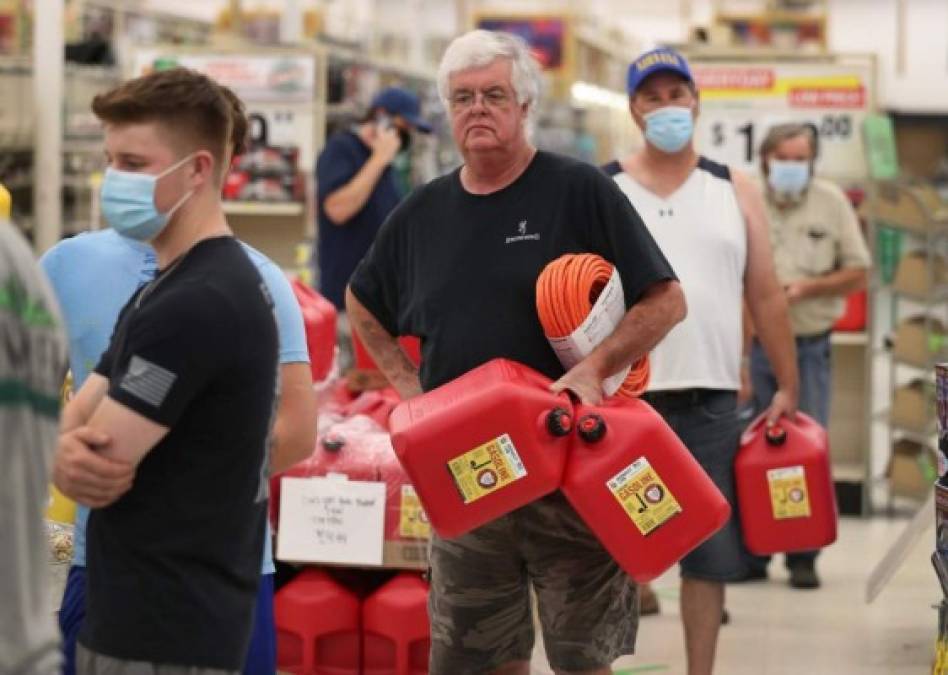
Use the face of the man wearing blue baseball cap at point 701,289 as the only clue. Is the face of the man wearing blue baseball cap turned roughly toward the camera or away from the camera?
toward the camera

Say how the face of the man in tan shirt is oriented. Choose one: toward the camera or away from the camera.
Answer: toward the camera

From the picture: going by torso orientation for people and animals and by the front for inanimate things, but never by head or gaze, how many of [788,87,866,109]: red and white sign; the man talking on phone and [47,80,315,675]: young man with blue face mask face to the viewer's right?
1

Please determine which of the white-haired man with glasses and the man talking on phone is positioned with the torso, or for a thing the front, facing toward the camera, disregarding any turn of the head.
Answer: the white-haired man with glasses

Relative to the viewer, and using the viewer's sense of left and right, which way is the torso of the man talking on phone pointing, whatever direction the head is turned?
facing to the right of the viewer

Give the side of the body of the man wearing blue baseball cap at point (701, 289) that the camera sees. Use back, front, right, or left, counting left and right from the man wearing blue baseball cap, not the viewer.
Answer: front

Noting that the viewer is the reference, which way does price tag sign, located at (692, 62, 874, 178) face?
facing the viewer

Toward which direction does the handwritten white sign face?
toward the camera
